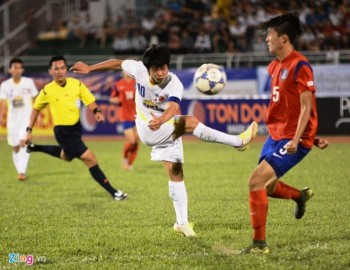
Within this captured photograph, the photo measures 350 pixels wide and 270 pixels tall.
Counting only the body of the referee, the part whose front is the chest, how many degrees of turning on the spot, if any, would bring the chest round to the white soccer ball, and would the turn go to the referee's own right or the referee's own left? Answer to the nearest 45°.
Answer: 0° — they already face it

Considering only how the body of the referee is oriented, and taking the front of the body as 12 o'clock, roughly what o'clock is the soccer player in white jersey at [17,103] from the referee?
The soccer player in white jersey is roughly at 7 o'clock from the referee.

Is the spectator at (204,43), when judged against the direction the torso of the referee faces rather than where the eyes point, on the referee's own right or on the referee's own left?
on the referee's own left

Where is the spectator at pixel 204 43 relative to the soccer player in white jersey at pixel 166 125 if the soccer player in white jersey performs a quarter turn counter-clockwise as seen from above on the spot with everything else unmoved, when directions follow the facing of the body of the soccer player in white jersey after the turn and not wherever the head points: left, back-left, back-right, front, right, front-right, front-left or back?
front-left

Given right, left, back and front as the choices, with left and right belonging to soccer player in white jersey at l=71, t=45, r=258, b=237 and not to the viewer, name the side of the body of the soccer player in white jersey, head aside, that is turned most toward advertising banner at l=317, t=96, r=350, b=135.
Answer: left

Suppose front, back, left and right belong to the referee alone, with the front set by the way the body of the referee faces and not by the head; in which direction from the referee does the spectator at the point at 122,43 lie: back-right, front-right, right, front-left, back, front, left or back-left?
back-left

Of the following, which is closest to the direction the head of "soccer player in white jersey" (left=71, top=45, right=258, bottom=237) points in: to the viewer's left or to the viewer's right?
to the viewer's right

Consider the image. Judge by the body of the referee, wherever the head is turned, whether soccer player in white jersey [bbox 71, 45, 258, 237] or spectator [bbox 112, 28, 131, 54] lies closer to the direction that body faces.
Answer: the soccer player in white jersey

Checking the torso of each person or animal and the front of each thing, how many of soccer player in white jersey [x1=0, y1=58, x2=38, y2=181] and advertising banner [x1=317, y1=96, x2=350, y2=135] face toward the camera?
2

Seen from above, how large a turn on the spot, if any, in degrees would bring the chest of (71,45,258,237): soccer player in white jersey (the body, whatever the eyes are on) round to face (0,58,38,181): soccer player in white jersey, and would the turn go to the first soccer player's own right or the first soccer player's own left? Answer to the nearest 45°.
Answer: approximately 180°

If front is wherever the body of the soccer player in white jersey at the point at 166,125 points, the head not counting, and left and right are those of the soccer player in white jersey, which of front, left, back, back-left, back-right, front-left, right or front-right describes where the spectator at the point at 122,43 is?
back-left
